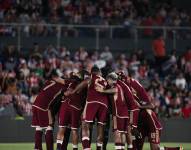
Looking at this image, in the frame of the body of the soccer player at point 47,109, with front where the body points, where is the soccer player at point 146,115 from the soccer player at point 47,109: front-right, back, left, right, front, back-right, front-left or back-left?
front-right

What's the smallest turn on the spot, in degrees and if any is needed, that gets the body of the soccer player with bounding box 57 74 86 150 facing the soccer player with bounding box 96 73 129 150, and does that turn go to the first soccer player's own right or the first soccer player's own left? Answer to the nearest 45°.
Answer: approximately 45° to the first soccer player's own right

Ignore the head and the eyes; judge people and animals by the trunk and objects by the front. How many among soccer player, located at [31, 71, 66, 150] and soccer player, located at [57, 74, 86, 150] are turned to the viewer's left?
0

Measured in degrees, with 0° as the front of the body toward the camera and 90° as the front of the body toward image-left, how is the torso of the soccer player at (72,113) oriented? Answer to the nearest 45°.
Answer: approximately 225°

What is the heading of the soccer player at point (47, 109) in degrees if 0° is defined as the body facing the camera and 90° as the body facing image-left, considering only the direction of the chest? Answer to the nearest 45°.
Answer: approximately 225°

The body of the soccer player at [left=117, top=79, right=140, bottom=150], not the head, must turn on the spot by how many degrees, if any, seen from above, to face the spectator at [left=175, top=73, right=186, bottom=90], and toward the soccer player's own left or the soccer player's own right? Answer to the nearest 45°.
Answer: approximately 90° to the soccer player's own right

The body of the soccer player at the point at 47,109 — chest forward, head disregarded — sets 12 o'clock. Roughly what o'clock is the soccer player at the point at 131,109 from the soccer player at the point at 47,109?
the soccer player at the point at 131,109 is roughly at 2 o'clock from the soccer player at the point at 47,109.

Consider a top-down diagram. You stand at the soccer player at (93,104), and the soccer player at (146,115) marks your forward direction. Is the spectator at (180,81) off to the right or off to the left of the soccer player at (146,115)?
left

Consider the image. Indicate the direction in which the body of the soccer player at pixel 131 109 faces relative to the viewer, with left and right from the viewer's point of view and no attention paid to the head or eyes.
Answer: facing to the left of the viewer

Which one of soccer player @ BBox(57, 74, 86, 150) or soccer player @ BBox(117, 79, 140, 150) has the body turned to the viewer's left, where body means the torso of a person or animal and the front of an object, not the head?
soccer player @ BBox(117, 79, 140, 150)

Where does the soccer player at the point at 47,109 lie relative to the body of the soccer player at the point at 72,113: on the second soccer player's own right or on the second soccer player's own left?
on the second soccer player's own left
